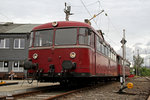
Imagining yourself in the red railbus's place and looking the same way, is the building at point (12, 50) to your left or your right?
on your right

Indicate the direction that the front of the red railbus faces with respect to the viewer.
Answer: facing the viewer and to the left of the viewer
